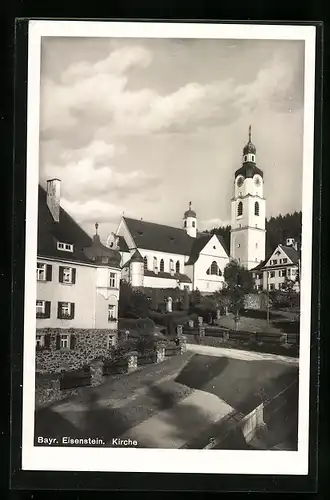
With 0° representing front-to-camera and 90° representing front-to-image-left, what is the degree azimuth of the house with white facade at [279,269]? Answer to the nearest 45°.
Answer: approximately 45°
